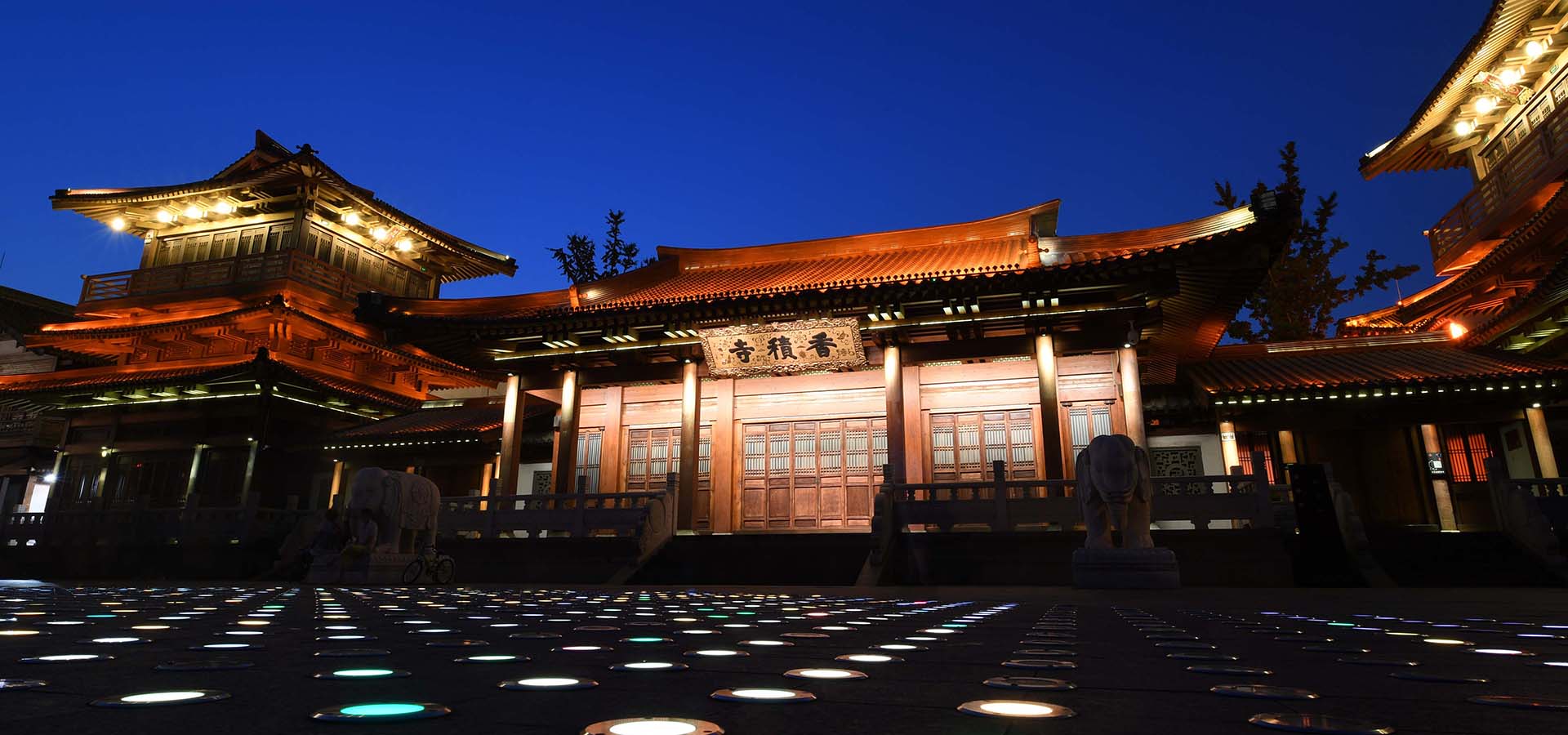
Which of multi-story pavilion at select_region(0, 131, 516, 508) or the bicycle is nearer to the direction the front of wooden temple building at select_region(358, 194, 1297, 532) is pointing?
the bicycle

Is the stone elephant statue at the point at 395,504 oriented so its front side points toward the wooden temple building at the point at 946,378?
no

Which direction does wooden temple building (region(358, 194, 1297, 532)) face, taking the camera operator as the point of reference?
facing the viewer

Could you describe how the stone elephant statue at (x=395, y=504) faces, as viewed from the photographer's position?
facing the viewer and to the left of the viewer

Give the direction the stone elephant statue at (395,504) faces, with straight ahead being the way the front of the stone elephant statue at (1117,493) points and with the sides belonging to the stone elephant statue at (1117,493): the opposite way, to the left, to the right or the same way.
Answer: the same way

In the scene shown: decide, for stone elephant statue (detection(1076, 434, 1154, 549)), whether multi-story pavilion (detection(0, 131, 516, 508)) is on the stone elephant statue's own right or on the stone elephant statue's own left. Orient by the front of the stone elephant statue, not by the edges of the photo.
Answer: on the stone elephant statue's own right

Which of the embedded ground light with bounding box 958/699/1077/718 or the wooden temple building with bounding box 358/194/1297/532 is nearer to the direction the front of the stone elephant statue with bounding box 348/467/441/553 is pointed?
the embedded ground light

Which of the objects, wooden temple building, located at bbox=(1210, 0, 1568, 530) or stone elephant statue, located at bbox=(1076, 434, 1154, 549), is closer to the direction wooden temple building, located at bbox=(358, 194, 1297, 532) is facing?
the stone elephant statue

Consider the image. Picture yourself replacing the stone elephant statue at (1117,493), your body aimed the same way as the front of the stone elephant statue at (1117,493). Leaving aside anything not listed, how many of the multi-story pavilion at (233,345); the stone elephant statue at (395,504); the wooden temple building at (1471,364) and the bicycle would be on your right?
3

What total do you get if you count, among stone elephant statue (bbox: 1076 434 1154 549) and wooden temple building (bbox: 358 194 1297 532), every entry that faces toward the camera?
2

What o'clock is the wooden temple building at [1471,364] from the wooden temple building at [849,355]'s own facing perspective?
the wooden temple building at [1471,364] is roughly at 9 o'clock from the wooden temple building at [849,355].

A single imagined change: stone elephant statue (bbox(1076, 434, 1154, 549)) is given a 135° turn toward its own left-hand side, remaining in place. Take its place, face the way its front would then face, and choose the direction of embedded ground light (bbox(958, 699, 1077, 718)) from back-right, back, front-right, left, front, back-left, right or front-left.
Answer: back-right

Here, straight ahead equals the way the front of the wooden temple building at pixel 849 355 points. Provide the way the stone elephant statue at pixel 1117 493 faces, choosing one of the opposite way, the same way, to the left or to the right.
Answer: the same way

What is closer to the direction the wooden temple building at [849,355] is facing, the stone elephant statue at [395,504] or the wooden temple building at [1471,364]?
the stone elephant statue

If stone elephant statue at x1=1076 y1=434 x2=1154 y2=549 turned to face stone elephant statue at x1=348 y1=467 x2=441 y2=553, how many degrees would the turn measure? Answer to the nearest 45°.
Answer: approximately 90° to its right

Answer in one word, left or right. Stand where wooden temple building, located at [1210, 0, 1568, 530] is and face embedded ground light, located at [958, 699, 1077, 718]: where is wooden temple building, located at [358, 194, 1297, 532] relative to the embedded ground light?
right

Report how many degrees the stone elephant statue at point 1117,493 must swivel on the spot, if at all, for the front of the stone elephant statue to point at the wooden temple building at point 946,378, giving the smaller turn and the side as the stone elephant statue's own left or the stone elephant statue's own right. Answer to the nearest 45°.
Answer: approximately 135° to the stone elephant statue's own right

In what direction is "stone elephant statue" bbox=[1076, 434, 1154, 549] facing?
toward the camera

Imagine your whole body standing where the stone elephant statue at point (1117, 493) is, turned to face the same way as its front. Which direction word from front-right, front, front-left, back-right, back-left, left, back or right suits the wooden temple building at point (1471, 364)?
back-left

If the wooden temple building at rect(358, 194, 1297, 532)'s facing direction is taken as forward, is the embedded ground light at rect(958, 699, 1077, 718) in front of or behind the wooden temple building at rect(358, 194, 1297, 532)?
in front
